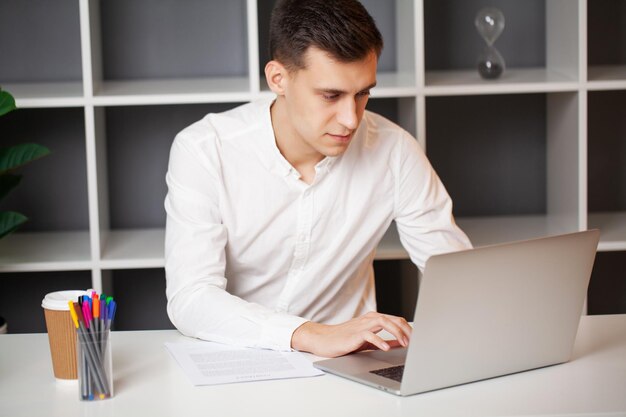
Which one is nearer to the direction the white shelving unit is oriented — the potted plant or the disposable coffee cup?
the disposable coffee cup

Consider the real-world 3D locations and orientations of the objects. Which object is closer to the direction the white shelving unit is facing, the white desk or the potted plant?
the white desk

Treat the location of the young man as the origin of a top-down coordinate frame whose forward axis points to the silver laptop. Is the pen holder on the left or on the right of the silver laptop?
right

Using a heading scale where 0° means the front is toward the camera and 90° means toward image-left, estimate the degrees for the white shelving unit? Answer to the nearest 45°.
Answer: approximately 0°

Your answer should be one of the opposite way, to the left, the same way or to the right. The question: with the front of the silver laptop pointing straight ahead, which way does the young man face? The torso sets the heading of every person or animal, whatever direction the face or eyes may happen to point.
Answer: the opposite way

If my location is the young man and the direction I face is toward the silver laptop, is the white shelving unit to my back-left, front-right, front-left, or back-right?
back-left

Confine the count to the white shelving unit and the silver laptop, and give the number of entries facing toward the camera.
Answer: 1

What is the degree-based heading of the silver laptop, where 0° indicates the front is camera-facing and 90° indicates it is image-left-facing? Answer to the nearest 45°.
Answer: approximately 135°

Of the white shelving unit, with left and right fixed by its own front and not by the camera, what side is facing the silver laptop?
front

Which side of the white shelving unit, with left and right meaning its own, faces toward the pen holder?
front

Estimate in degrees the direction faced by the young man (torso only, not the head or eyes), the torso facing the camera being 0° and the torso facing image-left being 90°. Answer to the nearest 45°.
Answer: approximately 315°
